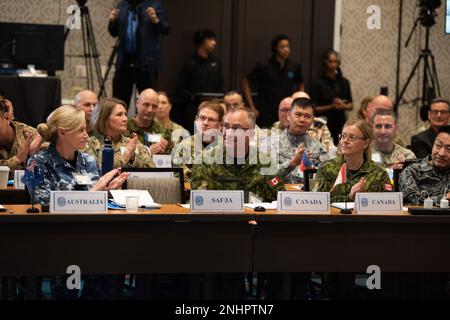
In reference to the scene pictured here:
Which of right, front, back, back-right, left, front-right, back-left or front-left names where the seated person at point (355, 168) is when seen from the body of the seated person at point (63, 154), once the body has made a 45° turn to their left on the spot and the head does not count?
front

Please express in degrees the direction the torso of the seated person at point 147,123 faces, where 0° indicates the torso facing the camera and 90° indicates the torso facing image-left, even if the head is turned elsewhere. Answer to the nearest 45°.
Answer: approximately 315°

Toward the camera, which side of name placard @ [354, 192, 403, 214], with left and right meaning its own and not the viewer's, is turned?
front

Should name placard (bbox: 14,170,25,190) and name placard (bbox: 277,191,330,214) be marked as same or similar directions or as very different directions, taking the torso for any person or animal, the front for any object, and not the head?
same or similar directions

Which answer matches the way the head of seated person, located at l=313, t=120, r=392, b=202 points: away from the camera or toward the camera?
toward the camera

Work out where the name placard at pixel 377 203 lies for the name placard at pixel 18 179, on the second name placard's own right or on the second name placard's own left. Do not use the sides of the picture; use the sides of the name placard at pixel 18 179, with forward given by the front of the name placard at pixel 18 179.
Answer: on the second name placard's own left

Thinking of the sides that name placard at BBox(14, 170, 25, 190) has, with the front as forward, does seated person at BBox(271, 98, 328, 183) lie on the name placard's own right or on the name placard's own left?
on the name placard's own left

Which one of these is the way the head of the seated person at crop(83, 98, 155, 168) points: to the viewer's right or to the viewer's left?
to the viewer's right

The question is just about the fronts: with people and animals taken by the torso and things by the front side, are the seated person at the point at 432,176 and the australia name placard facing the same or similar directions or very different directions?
same or similar directions

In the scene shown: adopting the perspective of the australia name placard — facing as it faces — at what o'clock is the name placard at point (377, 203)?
The name placard is roughly at 9 o'clock from the australia name placard.

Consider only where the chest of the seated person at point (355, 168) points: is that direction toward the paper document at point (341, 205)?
yes

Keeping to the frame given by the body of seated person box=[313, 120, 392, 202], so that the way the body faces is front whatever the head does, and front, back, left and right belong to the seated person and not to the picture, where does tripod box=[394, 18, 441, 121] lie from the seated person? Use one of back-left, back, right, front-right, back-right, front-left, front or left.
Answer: back

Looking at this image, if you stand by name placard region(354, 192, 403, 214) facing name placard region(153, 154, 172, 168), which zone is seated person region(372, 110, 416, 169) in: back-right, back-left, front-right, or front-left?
front-right

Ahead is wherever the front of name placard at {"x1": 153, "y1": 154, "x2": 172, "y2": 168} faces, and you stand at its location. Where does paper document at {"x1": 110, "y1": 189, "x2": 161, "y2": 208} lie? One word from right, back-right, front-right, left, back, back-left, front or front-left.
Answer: front

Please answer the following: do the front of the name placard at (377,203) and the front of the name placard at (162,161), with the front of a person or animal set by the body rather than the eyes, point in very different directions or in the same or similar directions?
same or similar directions

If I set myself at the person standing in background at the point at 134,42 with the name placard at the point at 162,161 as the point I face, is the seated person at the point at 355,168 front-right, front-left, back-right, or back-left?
front-left
